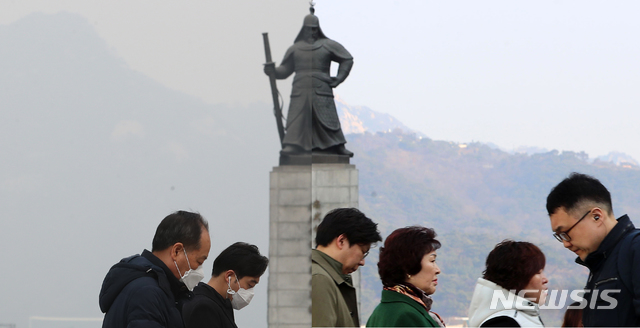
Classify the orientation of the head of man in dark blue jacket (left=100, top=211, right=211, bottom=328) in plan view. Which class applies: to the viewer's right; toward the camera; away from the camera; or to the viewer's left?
to the viewer's right

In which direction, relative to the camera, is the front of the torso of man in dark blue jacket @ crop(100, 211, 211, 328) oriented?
to the viewer's right

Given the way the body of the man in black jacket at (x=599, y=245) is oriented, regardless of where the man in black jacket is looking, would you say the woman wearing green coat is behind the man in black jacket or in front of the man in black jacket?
in front

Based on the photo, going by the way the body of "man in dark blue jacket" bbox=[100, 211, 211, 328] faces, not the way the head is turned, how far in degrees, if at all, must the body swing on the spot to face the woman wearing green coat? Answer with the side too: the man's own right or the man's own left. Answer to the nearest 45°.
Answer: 0° — they already face them

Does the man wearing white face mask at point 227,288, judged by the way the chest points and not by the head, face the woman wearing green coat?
yes

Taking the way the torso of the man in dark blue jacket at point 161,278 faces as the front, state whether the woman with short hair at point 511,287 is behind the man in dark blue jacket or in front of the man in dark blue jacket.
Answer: in front

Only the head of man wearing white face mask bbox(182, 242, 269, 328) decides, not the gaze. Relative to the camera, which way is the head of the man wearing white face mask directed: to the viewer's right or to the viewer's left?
to the viewer's right
